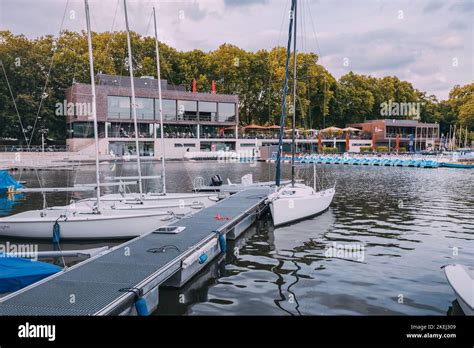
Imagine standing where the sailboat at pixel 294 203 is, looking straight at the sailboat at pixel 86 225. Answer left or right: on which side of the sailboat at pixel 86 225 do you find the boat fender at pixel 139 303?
left

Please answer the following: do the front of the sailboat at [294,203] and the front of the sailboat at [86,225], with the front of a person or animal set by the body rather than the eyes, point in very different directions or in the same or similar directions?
very different directions

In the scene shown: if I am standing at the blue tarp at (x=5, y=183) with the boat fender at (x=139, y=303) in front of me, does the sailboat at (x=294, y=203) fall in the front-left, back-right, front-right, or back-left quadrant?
front-left

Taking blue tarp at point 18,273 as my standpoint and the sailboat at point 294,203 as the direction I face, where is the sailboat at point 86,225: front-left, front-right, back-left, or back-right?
front-left

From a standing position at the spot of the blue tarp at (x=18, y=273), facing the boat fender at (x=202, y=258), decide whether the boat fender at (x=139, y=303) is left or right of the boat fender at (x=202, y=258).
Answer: right

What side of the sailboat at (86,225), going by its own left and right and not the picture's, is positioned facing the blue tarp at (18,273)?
right

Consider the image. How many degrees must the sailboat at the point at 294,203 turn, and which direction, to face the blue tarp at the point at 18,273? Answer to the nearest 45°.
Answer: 0° — it already faces it

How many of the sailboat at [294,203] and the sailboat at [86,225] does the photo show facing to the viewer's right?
1

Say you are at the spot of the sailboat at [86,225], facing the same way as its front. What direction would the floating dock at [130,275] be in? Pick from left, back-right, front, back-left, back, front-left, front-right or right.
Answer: right

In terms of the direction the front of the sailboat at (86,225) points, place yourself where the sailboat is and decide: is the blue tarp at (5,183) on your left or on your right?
on your left
